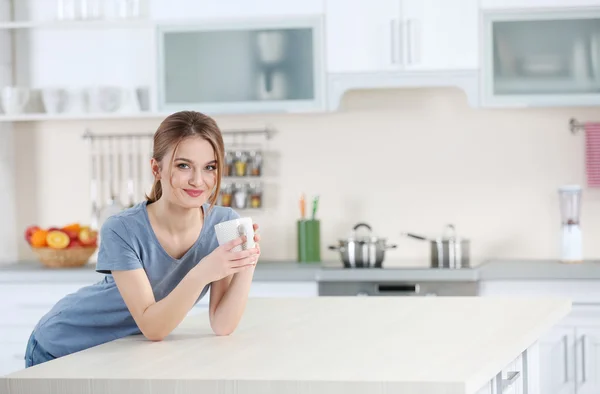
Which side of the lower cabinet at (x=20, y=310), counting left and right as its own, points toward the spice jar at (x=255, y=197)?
left

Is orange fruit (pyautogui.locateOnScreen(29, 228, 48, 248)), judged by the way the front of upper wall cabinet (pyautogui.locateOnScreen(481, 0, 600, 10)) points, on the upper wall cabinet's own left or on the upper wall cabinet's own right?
on the upper wall cabinet's own right

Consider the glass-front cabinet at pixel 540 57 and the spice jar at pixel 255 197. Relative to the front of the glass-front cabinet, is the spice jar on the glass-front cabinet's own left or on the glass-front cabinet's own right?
on the glass-front cabinet's own right

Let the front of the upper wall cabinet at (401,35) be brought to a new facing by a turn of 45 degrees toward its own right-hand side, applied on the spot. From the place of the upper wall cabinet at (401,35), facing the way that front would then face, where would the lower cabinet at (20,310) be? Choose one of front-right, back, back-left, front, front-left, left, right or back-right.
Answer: front-right

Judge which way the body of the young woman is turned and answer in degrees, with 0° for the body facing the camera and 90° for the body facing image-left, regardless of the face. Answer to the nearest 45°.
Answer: approximately 315°

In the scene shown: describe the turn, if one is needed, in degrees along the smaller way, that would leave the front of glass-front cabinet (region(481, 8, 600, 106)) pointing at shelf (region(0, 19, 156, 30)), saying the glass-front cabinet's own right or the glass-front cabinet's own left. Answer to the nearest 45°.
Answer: approximately 90° to the glass-front cabinet's own right

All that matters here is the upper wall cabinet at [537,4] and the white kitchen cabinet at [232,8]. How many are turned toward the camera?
2

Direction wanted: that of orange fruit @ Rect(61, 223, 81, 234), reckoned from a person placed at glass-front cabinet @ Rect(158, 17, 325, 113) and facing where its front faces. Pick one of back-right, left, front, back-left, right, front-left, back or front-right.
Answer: right

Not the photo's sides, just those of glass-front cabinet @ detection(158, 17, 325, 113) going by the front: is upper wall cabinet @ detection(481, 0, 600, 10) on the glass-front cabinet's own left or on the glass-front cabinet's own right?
on the glass-front cabinet's own left

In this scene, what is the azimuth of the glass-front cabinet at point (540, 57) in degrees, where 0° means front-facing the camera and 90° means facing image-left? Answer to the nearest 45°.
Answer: approximately 0°
